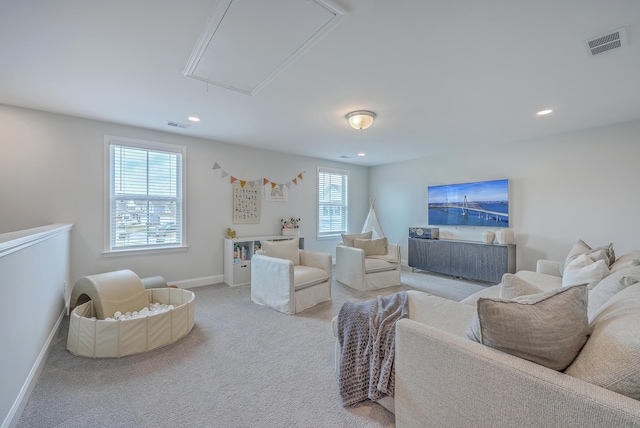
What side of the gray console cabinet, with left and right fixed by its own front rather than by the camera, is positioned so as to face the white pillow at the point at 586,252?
left

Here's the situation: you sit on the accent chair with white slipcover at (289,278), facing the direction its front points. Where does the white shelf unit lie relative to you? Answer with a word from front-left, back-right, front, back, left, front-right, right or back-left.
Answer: back

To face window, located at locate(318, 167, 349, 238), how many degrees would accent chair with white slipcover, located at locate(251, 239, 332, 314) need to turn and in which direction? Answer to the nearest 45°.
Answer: approximately 135° to its left

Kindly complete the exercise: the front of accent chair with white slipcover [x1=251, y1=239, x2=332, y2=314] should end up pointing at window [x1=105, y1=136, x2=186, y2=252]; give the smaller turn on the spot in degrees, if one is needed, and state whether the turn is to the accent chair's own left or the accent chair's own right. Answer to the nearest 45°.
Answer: approximately 135° to the accent chair's own right

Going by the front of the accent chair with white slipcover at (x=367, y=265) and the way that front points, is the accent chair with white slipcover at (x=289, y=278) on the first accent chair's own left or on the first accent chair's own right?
on the first accent chair's own right

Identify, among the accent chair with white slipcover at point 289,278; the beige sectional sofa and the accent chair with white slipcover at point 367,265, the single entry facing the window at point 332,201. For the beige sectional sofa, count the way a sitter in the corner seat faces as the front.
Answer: the beige sectional sofa
